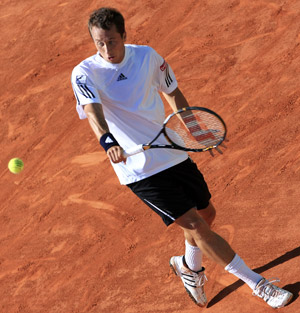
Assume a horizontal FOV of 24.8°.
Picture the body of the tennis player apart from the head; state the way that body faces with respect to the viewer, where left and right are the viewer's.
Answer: facing the viewer

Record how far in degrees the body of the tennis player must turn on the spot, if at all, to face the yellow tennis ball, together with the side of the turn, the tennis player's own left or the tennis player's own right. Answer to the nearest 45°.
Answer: approximately 135° to the tennis player's own right
